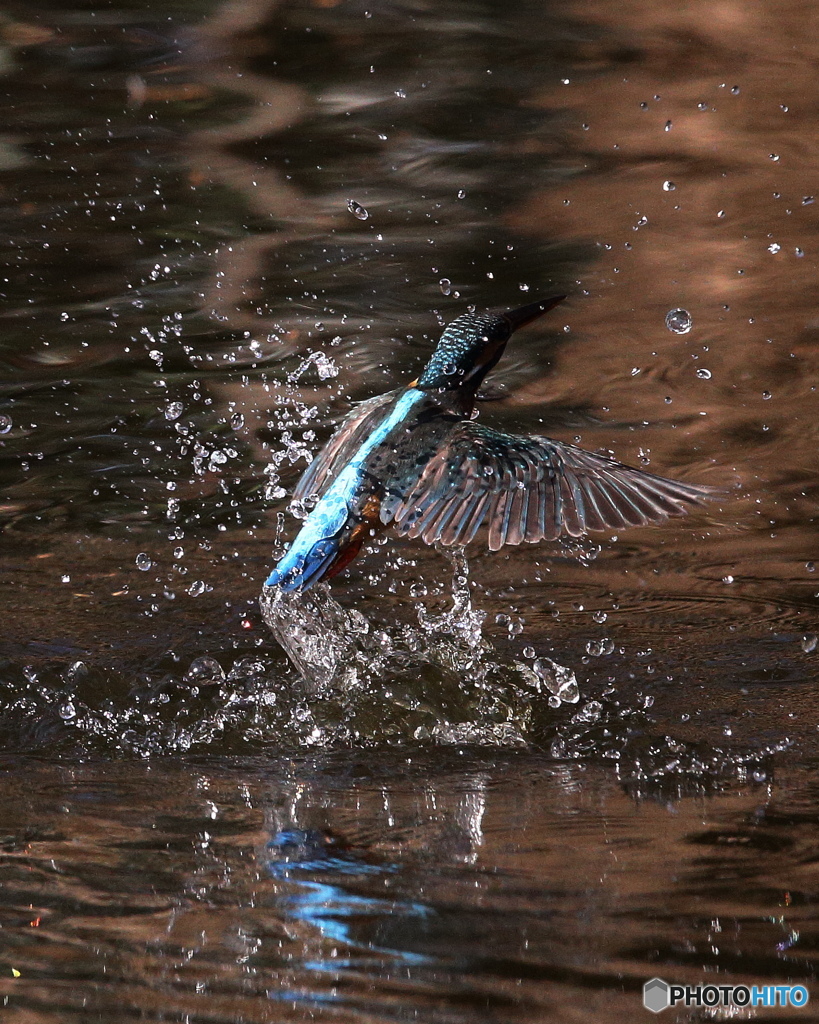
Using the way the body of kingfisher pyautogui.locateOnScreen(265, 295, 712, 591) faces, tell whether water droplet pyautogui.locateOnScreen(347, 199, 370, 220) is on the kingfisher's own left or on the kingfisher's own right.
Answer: on the kingfisher's own left

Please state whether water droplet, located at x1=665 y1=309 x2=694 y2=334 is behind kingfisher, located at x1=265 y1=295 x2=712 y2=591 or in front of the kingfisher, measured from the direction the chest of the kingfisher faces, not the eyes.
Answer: in front

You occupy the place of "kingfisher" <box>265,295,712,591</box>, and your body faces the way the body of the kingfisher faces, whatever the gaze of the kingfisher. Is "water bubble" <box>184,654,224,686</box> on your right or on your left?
on your left

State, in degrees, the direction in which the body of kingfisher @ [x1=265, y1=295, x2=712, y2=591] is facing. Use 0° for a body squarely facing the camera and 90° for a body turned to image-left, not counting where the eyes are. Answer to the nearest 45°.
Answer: approximately 225°
